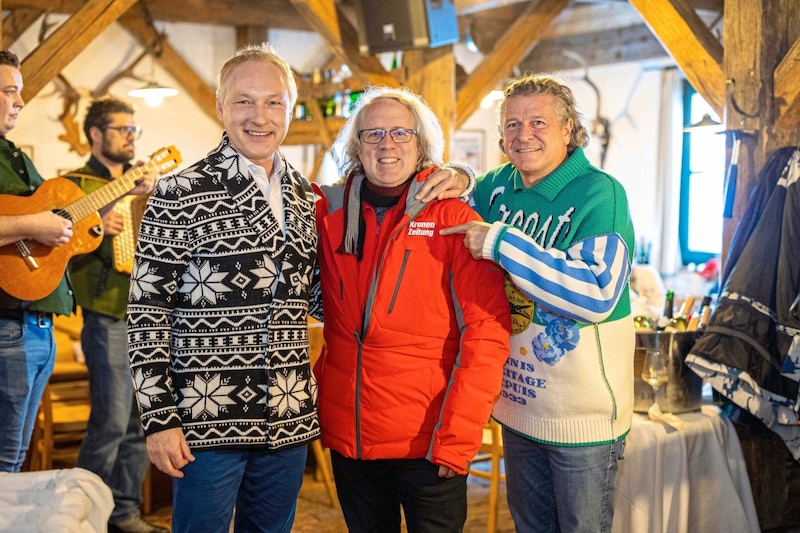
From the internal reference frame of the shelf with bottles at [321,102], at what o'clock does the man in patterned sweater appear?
The man in patterned sweater is roughly at 12 o'clock from the shelf with bottles.

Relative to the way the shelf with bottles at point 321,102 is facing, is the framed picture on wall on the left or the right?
on its left

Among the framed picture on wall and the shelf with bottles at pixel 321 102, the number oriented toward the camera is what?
2

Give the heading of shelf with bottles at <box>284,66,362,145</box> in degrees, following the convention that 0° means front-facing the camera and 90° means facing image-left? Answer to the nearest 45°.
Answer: approximately 0°

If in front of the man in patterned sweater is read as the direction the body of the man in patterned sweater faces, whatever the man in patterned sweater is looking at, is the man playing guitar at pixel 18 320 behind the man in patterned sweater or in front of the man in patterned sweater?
behind
